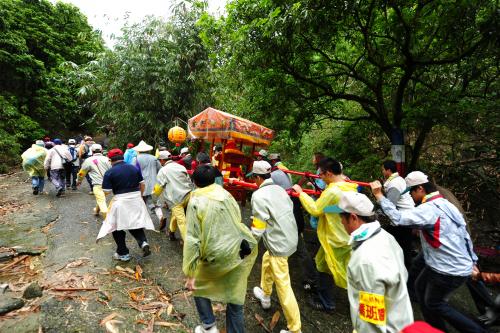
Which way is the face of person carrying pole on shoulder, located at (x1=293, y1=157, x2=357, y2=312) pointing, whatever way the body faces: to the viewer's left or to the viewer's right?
to the viewer's left

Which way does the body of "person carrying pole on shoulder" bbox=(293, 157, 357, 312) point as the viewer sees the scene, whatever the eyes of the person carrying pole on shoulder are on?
to the viewer's left

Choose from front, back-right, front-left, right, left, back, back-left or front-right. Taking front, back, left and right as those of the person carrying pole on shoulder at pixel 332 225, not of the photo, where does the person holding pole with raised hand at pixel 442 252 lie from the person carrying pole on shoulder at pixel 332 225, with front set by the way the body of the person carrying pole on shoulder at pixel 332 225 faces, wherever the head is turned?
back

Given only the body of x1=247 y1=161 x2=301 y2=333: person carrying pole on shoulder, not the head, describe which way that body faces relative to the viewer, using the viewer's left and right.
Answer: facing away from the viewer and to the left of the viewer

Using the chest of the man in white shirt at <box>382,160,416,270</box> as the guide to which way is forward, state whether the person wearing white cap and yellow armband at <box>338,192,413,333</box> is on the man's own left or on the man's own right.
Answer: on the man's own left

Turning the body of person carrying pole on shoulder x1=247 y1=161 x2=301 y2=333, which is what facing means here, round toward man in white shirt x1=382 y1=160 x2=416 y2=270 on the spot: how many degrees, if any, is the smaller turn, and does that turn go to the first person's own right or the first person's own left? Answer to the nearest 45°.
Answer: approximately 90° to the first person's own right

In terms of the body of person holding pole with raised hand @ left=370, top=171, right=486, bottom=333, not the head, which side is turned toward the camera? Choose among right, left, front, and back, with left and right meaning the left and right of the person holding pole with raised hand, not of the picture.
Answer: left

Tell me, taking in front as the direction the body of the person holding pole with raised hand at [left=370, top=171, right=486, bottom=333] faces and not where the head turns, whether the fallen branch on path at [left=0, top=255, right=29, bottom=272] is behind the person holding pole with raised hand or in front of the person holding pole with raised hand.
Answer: in front

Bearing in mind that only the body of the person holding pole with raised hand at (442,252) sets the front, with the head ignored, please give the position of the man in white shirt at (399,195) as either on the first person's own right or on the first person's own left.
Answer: on the first person's own right

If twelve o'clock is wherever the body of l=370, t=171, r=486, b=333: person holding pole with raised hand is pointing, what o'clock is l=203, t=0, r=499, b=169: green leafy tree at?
The green leafy tree is roughly at 2 o'clock from the person holding pole with raised hand.

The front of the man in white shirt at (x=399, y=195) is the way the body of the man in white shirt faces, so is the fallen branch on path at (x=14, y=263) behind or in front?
in front

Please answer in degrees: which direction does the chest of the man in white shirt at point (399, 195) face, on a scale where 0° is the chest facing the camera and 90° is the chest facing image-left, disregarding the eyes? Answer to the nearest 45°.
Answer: approximately 90°

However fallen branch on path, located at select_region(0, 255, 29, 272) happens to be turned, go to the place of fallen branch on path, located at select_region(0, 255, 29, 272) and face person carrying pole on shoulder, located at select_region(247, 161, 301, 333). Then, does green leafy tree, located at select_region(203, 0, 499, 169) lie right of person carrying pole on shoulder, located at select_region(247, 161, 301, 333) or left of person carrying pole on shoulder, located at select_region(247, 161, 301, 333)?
left
